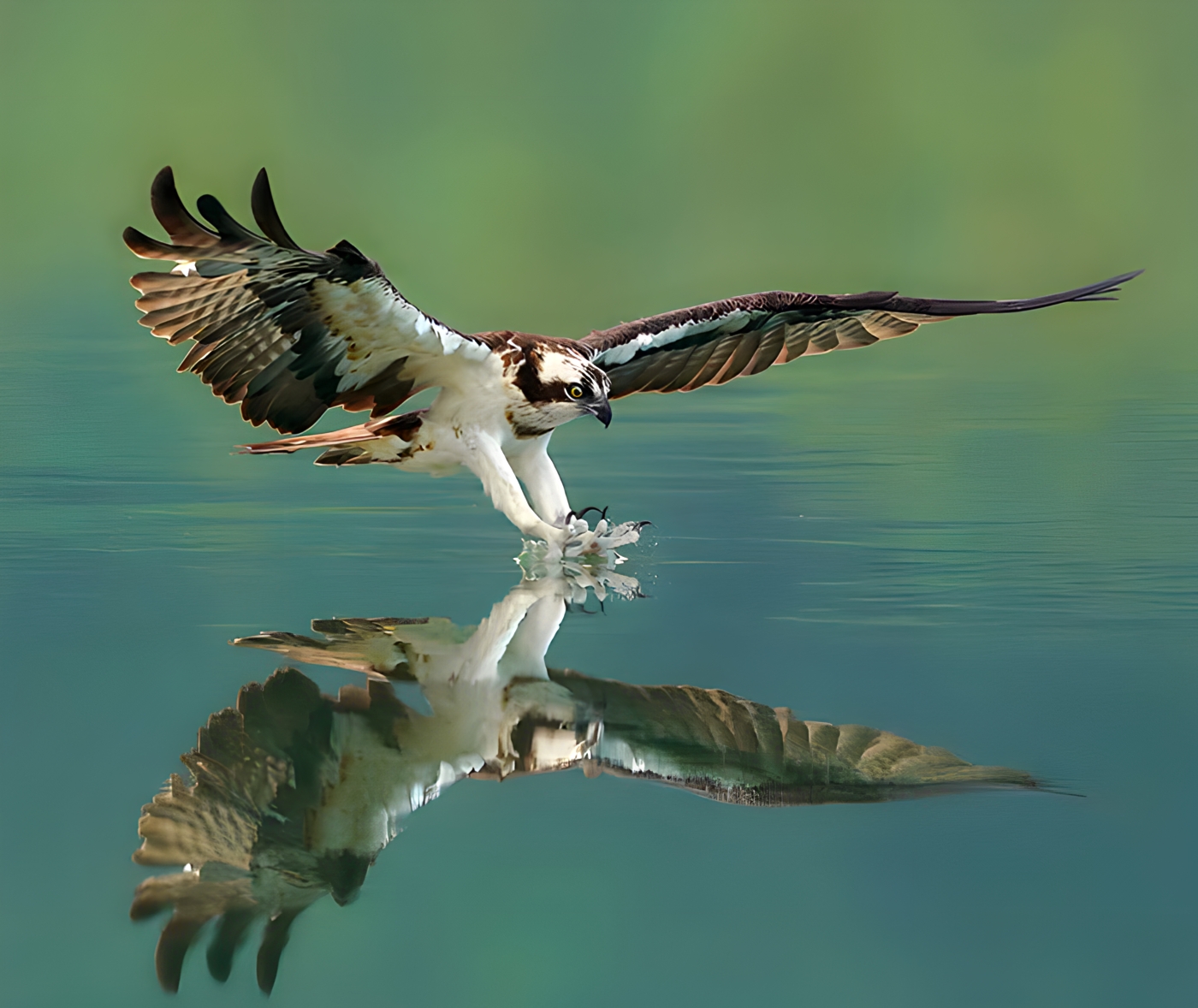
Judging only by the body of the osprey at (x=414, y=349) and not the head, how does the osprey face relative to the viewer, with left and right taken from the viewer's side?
facing the viewer and to the right of the viewer
